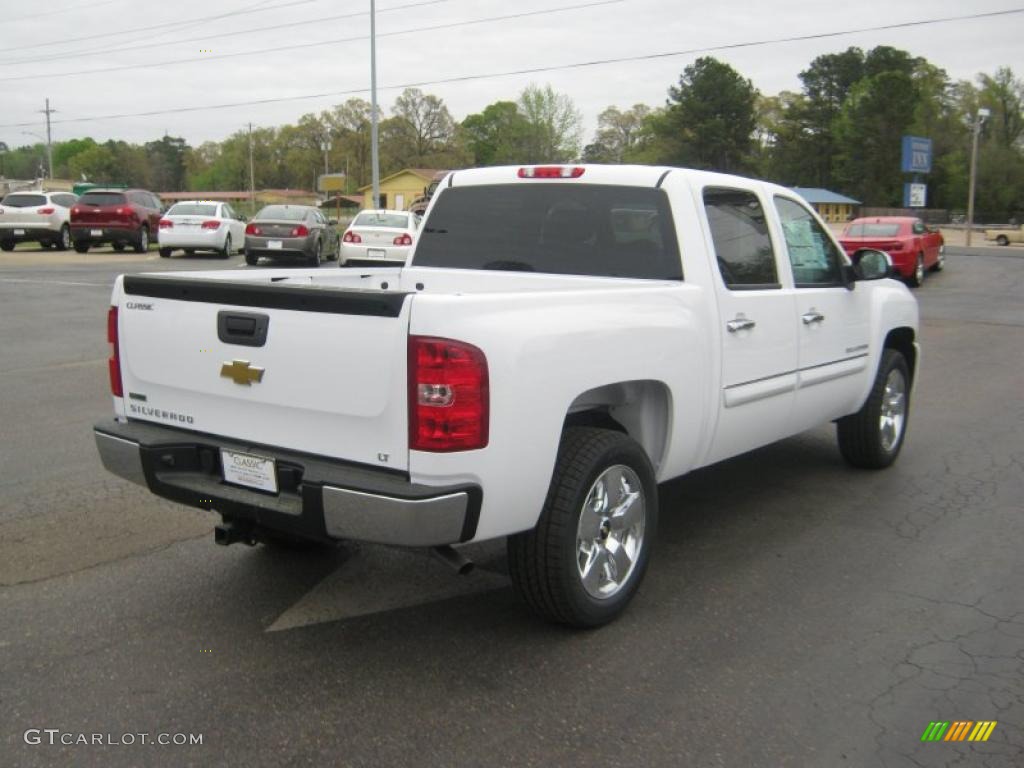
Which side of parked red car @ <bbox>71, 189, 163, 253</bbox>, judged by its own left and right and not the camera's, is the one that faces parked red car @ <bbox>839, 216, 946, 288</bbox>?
right

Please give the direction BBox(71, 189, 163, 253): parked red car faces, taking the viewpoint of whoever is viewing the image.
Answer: facing away from the viewer and to the right of the viewer

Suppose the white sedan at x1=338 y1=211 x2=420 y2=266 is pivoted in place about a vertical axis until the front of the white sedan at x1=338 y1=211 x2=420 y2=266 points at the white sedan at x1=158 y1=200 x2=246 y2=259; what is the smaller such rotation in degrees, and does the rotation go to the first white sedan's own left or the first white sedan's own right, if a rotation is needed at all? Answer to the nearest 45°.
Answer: approximately 45° to the first white sedan's own left

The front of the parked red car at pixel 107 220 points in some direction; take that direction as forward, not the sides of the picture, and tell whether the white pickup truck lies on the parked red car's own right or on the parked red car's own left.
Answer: on the parked red car's own right

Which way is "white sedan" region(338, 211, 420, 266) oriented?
away from the camera

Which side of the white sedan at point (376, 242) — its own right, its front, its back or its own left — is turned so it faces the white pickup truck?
back

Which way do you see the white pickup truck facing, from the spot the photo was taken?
facing away from the viewer and to the right of the viewer

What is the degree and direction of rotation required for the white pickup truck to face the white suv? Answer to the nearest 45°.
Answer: approximately 90° to its left

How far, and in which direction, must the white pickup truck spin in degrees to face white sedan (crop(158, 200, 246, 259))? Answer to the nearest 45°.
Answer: approximately 45° to its left

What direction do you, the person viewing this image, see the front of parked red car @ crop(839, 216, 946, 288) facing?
facing away from the viewer and to the right of the viewer
